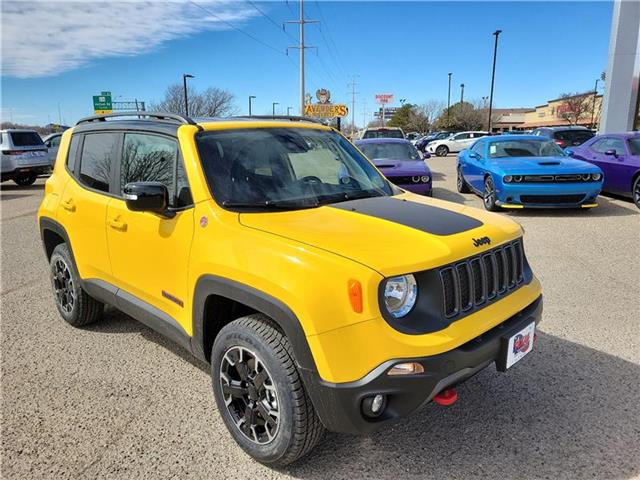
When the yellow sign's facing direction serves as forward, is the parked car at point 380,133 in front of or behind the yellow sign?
in front

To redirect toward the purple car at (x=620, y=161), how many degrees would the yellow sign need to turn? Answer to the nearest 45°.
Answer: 0° — it already faces it

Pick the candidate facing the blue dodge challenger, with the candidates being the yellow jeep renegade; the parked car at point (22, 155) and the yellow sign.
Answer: the yellow sign

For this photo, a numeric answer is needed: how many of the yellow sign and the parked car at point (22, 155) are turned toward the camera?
1

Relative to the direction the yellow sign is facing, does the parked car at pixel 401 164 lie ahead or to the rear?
ahead

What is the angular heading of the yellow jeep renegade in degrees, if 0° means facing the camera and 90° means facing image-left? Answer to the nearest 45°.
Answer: approximately 315°

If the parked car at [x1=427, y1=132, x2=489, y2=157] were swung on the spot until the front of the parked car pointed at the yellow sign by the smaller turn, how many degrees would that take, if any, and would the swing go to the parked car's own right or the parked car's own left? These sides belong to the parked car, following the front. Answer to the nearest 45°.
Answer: approximately 90° to the parked car's own right

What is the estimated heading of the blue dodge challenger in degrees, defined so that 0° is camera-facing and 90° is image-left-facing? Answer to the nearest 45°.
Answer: approximately 315°

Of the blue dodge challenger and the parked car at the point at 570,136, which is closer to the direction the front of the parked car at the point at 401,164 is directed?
the blue dodge challenger

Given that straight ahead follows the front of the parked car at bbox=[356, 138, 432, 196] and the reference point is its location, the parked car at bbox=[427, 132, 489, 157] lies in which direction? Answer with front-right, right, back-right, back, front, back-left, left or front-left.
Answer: back

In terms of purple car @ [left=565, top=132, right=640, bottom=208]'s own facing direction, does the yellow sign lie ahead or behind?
behind

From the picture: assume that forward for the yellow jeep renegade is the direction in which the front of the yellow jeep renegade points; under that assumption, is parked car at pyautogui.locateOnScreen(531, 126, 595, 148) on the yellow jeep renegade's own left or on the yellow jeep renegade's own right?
on the yellow jeep renegade's own left

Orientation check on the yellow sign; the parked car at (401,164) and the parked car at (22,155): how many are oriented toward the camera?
2

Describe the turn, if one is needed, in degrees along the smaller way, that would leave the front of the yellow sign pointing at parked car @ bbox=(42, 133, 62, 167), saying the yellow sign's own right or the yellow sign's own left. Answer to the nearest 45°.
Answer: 0° — it already faces it

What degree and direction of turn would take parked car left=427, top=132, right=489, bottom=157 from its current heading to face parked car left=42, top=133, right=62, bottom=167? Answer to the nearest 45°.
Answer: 0° — it already faces it
